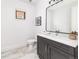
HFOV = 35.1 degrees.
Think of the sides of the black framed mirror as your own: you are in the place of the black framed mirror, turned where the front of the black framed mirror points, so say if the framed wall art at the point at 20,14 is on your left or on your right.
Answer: on your right

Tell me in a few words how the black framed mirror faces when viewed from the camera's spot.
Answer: facing the viewer and to the left of the viewer
